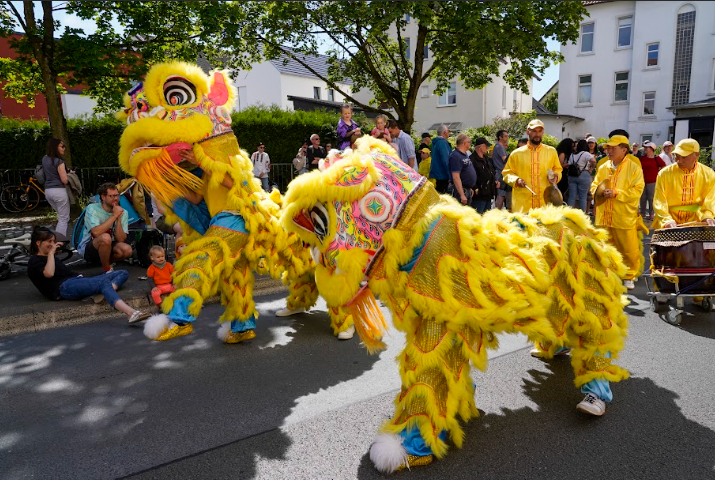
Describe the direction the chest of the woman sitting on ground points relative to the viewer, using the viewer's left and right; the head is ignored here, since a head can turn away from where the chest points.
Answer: facing to the right of the viewer

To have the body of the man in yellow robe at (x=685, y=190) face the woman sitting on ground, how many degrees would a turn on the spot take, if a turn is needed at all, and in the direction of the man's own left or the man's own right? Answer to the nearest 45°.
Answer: approximately 45° to the man's own right

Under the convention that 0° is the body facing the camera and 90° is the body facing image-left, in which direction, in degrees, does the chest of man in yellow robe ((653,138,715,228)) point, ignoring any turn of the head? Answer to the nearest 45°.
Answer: approximately 0°

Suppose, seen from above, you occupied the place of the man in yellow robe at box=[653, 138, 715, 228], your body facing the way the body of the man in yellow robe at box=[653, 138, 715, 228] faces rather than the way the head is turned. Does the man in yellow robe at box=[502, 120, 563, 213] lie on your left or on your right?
on your right

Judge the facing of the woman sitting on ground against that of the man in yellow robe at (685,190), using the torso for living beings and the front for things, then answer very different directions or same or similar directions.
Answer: very different directions

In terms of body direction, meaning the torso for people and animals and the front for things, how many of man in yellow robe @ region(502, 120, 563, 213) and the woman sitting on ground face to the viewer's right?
1

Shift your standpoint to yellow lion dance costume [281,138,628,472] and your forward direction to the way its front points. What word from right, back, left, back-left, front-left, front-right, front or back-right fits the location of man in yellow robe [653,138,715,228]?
back

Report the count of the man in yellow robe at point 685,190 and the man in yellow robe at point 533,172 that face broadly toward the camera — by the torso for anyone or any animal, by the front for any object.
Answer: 2
